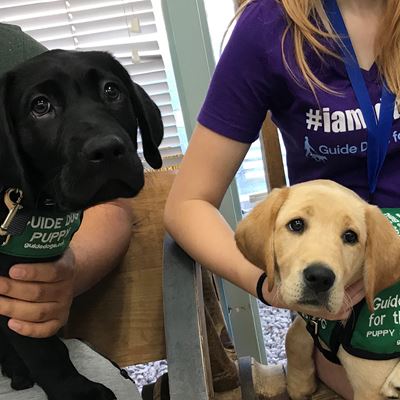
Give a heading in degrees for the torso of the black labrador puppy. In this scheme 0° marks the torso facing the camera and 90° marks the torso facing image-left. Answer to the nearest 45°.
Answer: approximately 315°

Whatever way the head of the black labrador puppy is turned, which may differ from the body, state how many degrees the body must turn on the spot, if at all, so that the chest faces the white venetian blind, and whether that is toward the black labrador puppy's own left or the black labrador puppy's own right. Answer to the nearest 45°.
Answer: approximately 135° to the black labrador puppy's own left

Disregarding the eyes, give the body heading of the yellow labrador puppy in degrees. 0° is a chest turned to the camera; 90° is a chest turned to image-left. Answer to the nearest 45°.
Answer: approximately 45°
